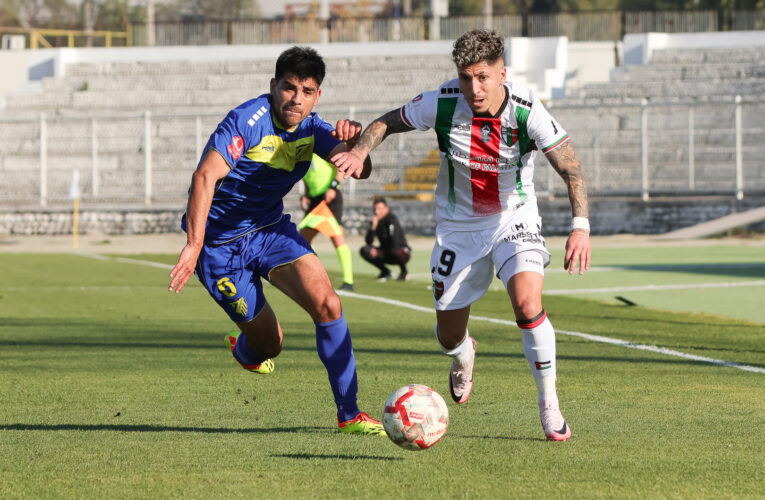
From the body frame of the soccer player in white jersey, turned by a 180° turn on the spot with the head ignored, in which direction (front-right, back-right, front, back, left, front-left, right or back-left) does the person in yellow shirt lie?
front

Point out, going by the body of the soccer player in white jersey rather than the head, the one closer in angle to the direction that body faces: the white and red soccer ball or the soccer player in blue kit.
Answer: the white and red soccer ball

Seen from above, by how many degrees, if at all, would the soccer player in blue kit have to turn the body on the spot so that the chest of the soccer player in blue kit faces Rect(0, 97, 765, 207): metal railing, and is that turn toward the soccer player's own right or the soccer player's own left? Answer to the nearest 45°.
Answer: approximately 135° to the soccer player's own left

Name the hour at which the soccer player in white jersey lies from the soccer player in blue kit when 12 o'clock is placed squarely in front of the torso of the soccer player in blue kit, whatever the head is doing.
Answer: The soccer player in white jersey is roughly at 11 o'clock from the soccer player in blue kit.

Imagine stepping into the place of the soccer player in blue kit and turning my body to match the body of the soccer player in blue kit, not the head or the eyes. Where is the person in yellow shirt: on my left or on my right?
on my left

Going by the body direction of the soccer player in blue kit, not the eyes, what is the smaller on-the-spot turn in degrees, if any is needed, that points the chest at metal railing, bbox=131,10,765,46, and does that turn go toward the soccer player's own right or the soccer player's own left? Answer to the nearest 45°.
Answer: approximately 135° to the soccer player's own left

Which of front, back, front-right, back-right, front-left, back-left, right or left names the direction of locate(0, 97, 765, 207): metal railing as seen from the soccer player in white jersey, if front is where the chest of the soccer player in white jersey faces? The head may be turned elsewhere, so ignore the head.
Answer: back

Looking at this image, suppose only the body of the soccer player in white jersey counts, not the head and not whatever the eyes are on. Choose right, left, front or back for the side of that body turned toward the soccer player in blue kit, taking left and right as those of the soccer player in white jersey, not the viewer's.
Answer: right

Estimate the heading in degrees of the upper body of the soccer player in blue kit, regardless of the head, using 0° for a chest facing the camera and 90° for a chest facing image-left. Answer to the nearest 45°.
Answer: approximately 315°

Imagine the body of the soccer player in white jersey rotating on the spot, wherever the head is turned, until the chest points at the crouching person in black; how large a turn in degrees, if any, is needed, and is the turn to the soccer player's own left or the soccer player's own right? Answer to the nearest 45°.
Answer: approximately 180°

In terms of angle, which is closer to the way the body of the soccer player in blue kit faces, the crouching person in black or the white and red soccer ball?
the white and red soccer ball

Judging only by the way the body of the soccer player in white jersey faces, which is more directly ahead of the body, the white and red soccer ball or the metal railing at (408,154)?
the white and red soccer ball
